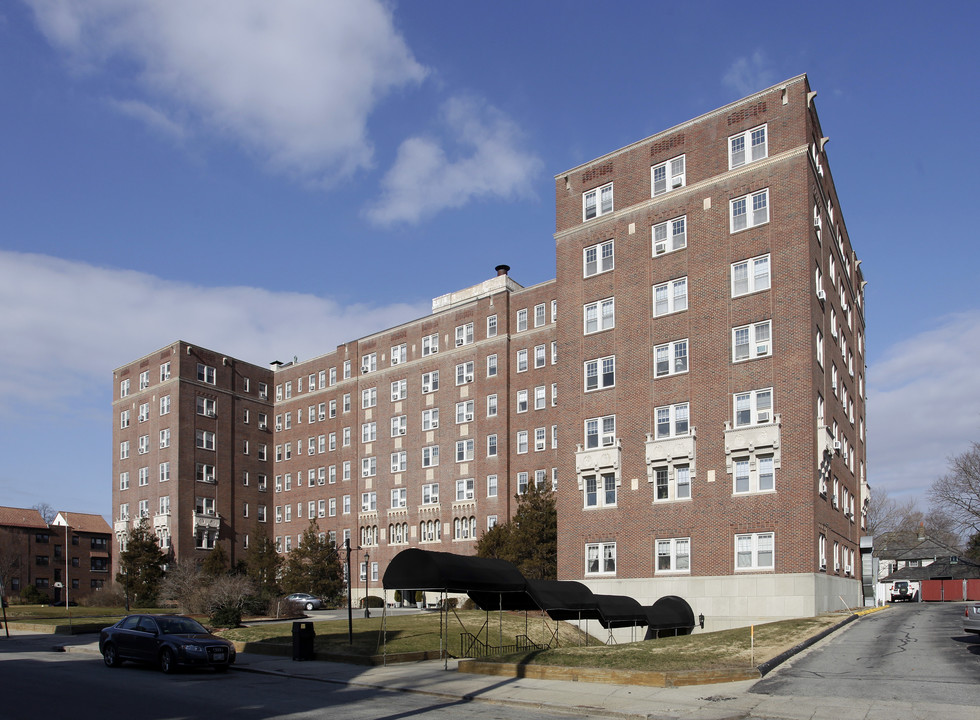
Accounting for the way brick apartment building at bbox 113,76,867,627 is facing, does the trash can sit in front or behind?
in front

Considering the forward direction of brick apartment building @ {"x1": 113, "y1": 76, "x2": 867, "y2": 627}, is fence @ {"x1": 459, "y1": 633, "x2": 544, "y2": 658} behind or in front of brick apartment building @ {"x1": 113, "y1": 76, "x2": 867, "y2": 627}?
in front

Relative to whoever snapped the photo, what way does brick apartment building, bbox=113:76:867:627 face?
facing the viewer and to the left of the viewer

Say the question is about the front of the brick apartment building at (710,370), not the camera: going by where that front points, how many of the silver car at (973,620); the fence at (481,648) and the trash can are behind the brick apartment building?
0

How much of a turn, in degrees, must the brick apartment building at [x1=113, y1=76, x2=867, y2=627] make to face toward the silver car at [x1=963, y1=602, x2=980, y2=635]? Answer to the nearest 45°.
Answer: approximately 45° to its left
